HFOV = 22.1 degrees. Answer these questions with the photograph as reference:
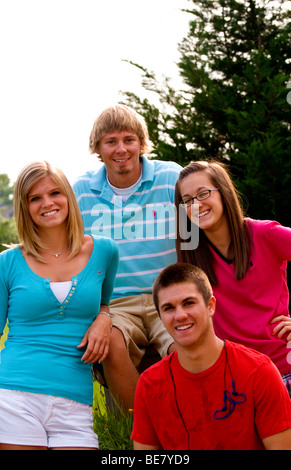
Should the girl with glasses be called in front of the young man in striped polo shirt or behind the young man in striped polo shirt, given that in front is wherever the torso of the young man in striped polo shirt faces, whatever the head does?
in front

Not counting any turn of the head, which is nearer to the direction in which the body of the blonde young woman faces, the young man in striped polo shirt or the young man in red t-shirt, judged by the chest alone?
the young man in red t-shirt

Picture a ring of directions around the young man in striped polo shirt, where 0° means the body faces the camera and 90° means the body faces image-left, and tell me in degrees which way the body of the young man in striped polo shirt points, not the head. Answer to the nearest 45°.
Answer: approximately 0°

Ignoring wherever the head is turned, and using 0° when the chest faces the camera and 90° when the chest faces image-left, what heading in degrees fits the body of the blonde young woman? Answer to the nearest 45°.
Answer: approximately 0°

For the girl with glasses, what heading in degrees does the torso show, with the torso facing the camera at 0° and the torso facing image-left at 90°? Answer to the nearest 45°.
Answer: approximately 45°

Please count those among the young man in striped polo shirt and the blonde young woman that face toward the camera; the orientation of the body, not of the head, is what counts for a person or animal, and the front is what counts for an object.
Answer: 2

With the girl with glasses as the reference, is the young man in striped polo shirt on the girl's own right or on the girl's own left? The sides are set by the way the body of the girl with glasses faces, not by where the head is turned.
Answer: on the girl's own right
